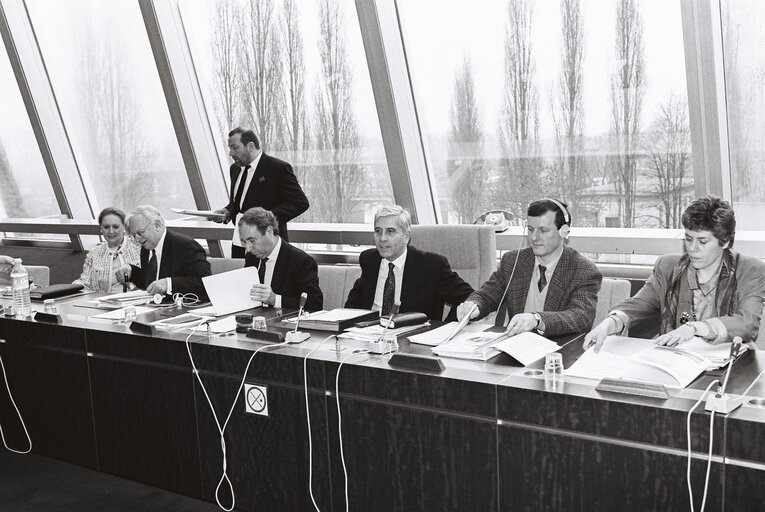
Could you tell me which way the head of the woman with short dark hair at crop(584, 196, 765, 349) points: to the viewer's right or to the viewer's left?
to the viewer's left

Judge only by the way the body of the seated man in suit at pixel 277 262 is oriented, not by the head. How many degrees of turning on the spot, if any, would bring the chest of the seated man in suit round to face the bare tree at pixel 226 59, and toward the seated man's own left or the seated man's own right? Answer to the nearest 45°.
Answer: approximately 135° to the seated man's own right

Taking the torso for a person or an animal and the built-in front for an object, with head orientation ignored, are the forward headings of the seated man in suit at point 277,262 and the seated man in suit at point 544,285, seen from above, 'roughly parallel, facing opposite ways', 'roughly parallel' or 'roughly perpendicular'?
roughly parallel

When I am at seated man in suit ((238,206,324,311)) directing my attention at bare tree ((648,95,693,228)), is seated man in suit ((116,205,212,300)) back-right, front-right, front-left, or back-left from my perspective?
back-left

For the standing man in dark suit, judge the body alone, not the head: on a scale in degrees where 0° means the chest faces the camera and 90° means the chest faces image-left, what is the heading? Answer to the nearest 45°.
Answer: approximately 45°

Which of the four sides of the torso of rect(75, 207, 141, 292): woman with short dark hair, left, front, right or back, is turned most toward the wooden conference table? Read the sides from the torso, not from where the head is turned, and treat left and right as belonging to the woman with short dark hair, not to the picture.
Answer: front

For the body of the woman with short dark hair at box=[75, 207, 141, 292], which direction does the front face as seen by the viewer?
toward the camera

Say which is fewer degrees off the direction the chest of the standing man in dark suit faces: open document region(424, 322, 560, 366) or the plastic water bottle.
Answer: the plastic water bottle

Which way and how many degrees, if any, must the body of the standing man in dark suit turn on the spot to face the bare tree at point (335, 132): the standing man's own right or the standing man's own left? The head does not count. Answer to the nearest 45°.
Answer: approximately 180°

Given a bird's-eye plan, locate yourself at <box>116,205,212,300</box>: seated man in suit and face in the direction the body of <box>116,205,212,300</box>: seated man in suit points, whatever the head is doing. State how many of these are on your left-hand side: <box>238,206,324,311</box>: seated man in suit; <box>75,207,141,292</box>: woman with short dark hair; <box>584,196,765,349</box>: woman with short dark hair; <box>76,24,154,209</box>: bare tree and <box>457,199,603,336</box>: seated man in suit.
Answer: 3

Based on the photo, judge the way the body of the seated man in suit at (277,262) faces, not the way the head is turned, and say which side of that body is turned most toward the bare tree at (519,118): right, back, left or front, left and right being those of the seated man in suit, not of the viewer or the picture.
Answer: back

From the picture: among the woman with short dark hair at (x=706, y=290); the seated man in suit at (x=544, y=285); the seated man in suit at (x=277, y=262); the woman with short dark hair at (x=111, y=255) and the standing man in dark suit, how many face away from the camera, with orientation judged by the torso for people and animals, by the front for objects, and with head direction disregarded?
0

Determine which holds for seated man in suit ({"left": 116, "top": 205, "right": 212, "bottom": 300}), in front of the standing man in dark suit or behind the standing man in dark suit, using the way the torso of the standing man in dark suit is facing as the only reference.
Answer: in front

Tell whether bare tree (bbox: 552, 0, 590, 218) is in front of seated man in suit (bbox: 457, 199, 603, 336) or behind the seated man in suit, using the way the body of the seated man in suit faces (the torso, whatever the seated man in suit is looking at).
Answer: behind
